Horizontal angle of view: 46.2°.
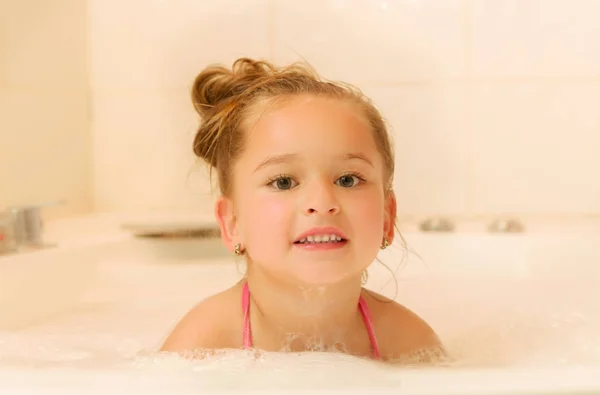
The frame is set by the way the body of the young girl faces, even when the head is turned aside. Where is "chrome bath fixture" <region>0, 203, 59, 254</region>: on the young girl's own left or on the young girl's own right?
on the young girl's own right

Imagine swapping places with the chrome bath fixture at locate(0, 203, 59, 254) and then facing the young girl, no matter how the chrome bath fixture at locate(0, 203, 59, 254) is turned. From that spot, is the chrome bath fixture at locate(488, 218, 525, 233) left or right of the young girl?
left

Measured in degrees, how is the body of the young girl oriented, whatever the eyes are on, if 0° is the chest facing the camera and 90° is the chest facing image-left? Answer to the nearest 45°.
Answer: approximately 0°

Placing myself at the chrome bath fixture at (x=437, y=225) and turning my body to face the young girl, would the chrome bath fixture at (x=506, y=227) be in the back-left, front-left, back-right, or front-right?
back-left

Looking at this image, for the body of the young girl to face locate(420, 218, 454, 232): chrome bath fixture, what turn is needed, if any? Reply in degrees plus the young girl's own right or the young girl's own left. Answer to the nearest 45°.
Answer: approximately 135° to the young girl's own left

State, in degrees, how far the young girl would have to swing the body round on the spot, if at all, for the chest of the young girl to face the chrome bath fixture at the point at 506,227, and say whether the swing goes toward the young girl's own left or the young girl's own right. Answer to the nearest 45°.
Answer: approximately 135° to the young girl's own left
